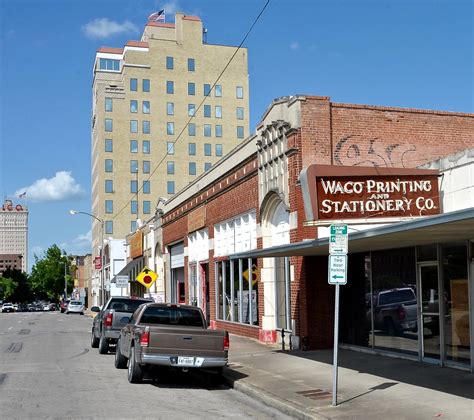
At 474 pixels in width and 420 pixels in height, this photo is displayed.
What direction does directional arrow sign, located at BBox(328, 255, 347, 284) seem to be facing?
toward the camera

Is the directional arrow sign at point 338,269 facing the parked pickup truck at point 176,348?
no

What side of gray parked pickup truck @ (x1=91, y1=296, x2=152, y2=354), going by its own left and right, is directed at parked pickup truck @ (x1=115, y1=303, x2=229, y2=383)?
back

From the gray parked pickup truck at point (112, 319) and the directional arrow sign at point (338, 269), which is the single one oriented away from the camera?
the gray parked pickup truck

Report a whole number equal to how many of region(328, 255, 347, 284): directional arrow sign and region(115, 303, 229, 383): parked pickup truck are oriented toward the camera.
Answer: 1

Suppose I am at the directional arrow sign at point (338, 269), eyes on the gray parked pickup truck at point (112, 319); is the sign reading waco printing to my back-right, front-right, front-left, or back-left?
front-right

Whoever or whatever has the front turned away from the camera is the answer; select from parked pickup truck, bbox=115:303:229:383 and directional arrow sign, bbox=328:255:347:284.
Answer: the parked pickup truck

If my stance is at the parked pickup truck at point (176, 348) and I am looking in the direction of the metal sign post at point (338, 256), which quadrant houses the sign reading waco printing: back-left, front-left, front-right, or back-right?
front-left

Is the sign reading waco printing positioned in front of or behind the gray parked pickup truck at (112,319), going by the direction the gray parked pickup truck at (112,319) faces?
behind

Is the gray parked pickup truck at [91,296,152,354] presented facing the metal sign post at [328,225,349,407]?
no

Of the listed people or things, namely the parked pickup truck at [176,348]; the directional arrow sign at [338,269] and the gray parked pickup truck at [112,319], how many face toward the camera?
1

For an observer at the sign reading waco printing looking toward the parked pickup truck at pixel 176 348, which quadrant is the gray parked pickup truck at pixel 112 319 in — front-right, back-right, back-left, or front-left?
front-right

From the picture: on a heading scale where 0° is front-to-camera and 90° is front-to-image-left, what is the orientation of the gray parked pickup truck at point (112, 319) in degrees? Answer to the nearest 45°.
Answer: approximately 180°

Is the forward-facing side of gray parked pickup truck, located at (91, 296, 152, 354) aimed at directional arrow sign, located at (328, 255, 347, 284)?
no

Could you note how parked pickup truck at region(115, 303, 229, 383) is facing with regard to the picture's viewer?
facing away from the viewer
